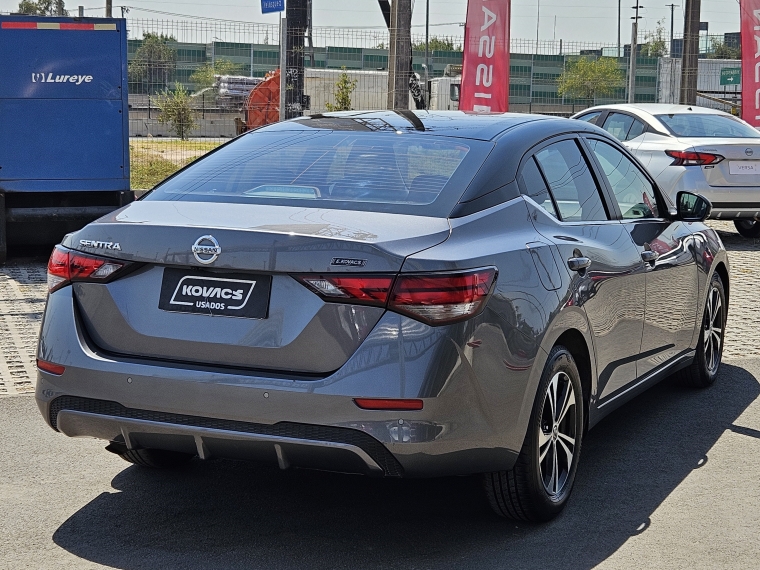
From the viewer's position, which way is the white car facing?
facing away from the viewer and to the left of the viewer

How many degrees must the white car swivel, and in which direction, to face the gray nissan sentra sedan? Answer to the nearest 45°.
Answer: approximately 135° to its left

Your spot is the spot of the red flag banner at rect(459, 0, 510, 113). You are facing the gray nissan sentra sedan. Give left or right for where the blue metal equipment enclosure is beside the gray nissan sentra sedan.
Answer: right

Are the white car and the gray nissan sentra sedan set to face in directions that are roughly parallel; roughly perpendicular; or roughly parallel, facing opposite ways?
roughly perpendicular

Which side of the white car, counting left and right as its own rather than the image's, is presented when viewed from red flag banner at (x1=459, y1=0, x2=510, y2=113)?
front

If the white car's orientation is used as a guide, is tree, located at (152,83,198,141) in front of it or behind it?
in front

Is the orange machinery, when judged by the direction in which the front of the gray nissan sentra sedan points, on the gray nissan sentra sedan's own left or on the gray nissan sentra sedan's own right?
on the gray nissan sentra sedan's own left

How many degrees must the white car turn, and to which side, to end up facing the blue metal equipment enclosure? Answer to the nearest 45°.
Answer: approximately 90° to its left

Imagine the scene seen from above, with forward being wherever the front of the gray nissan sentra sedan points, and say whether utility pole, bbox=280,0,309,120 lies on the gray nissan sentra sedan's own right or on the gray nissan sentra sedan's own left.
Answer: on the gray nissan sentra sedan's own left

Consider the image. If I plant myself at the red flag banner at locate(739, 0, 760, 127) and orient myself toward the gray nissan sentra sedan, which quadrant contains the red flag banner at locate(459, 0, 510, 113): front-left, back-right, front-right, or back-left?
front-right

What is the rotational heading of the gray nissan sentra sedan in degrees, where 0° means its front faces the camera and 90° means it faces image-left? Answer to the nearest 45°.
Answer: approximately 225°

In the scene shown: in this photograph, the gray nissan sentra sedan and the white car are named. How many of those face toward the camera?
0

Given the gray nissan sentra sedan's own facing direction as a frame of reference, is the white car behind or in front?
in front
